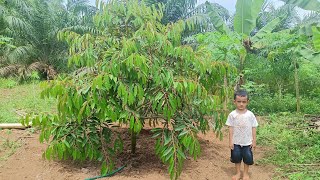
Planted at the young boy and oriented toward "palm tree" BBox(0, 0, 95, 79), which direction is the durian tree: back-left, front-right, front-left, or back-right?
front-left

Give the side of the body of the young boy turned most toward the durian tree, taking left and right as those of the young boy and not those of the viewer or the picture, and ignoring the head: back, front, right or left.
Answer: right

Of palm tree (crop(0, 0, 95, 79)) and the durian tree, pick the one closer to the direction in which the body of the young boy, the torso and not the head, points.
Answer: the durian tree

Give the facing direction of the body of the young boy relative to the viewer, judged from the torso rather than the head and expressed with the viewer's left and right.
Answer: facing the viewer

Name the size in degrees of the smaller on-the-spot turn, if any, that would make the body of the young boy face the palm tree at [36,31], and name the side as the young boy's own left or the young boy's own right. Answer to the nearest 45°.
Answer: approximately 135° to the young boy's own right
